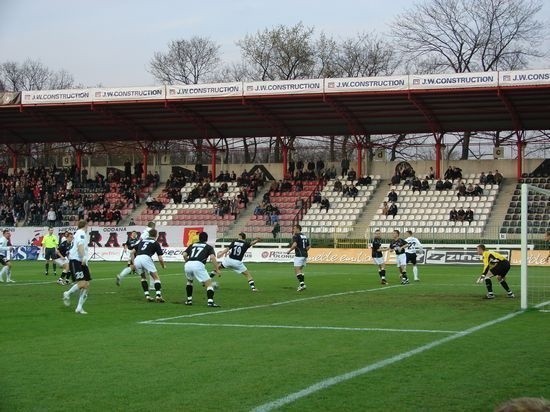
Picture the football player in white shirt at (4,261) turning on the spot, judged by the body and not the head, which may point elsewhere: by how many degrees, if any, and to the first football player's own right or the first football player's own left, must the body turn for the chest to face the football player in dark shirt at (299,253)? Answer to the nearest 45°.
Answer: approximately 45° to the first football player's own right

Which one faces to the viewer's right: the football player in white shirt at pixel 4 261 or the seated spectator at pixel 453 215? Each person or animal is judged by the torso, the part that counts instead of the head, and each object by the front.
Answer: the football player in white shirt

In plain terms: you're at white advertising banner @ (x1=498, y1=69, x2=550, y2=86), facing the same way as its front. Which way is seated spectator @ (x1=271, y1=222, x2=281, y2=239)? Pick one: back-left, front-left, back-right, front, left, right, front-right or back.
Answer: right

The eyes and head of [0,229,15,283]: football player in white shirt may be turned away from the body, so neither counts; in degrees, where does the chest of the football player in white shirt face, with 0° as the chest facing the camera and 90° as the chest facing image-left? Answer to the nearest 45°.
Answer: approximately 270°

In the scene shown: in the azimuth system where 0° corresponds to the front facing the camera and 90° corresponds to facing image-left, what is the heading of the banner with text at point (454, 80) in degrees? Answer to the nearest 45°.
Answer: approximately 0°

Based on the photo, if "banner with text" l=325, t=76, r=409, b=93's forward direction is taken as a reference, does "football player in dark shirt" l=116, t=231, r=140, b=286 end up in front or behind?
in front

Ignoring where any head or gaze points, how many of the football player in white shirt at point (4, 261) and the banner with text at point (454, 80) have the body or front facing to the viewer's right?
1

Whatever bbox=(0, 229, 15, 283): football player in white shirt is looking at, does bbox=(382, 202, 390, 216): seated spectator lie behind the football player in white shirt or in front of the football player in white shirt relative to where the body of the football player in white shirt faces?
in front
